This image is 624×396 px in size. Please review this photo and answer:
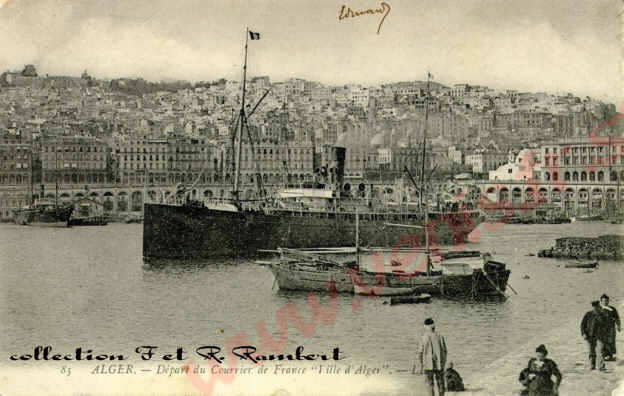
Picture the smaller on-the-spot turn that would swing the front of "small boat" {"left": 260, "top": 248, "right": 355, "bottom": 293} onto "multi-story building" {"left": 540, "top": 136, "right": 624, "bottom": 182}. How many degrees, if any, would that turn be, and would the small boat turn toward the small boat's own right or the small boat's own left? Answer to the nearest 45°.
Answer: approximately 180°

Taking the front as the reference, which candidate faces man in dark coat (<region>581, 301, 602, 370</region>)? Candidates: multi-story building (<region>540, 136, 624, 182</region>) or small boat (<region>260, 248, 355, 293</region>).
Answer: the multi-story building

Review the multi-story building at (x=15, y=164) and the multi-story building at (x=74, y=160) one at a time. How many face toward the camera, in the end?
2

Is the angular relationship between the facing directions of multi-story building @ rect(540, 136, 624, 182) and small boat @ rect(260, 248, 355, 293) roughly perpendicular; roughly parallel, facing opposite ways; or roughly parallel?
roughly perpendicular

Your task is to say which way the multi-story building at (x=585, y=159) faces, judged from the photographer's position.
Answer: facing the viewer

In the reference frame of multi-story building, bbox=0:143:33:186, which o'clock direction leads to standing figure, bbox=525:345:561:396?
The standing figure is roughly at 11 o'clock from the multi-story building.

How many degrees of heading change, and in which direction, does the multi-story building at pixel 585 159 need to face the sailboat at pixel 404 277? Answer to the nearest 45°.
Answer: approximately 45° to its right

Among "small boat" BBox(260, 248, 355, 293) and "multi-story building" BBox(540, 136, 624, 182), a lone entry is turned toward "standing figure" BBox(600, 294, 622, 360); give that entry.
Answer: the multi-story building

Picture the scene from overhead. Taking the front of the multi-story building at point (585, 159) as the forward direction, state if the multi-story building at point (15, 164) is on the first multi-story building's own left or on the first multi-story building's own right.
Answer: on the first multi-story building's own right

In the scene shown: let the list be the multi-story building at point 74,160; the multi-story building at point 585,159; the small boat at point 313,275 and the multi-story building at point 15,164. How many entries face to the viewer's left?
1

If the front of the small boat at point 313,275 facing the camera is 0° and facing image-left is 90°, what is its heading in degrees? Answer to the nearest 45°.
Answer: approximately 90°

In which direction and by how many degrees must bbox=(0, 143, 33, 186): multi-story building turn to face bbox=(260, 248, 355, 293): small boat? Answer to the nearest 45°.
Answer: approximately 45° to its left

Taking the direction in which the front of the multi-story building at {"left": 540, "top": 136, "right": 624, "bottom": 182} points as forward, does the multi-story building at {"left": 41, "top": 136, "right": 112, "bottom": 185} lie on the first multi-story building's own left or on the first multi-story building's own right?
on the first multi-story building's own right

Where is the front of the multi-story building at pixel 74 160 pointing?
toward the camera

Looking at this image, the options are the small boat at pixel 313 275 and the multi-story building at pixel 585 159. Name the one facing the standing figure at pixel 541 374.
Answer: the multi-story building
